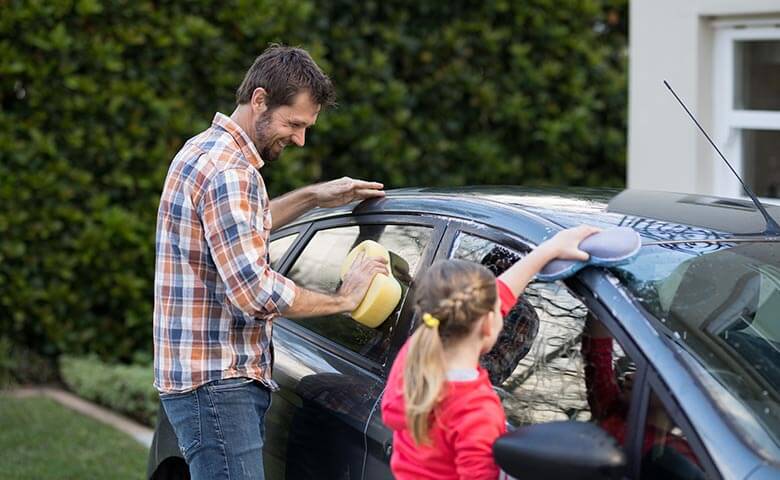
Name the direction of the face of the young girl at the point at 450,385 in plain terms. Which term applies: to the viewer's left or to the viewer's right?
to the viewer's right

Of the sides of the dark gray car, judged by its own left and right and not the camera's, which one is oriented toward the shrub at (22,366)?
back

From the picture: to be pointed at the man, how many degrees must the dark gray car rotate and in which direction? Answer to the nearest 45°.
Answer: approximately 135° to its right

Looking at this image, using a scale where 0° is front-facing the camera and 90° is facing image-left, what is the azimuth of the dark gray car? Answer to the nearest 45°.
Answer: approximately 315°

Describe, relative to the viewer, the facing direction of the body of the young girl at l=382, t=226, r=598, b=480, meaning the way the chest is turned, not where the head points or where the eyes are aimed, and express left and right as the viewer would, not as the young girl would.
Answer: facing away from the viewer and to the right of the viewer

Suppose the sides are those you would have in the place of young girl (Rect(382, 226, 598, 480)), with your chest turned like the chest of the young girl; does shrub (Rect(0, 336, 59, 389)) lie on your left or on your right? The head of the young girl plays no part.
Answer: on your left

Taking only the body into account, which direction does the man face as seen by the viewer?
to the viewer's right

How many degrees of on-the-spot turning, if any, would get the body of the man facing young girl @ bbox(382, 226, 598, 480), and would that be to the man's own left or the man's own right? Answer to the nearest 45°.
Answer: approximately 45° to the man's own right

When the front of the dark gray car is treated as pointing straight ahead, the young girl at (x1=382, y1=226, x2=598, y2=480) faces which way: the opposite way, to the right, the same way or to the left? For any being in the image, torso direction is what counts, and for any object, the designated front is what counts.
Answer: to the left
